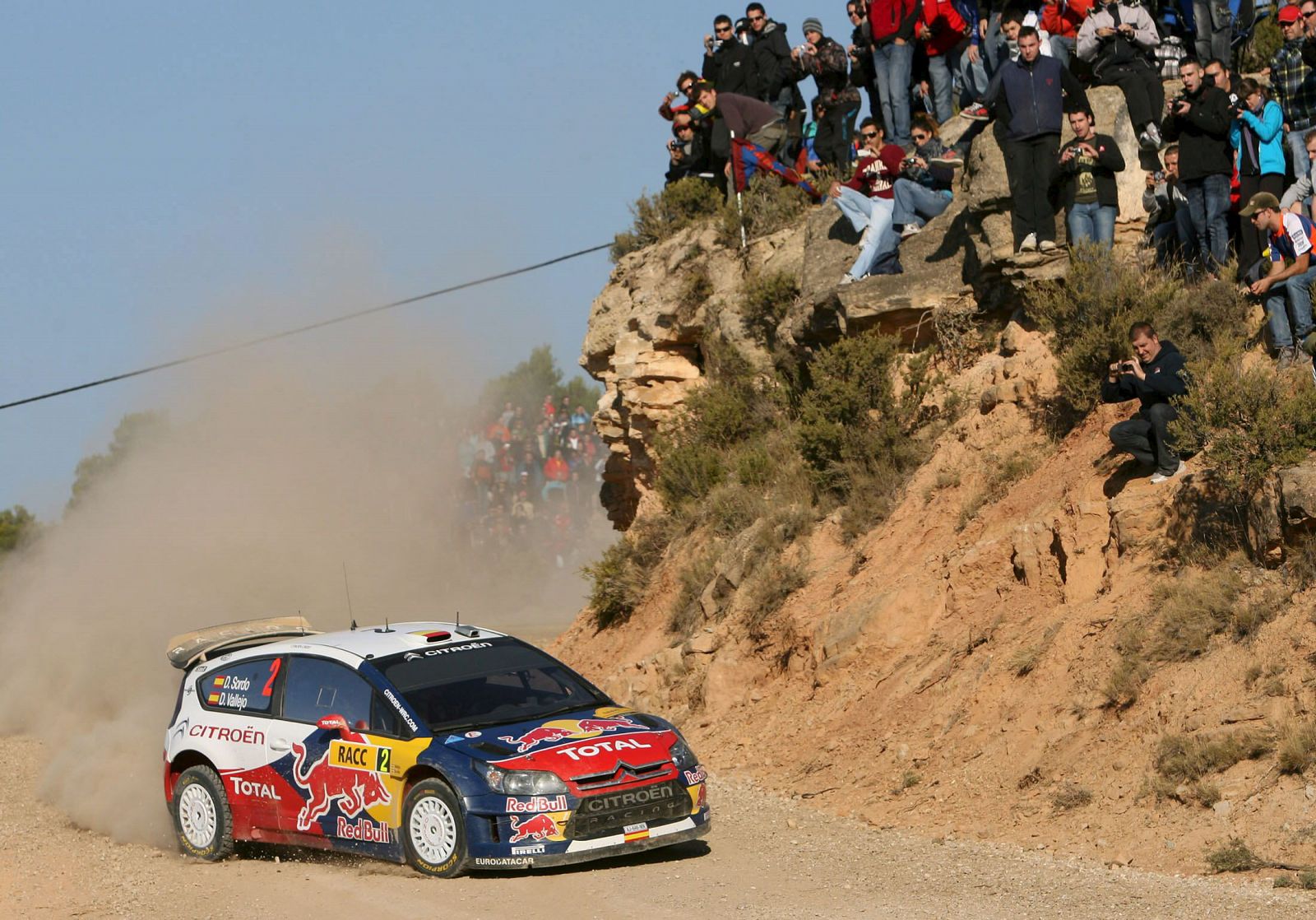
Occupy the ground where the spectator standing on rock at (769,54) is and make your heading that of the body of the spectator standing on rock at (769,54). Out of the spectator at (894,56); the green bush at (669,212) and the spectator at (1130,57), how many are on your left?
2

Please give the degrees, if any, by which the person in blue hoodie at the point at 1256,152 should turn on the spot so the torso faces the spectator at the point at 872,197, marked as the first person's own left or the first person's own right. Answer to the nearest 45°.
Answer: approximately 90° to the first person's own right

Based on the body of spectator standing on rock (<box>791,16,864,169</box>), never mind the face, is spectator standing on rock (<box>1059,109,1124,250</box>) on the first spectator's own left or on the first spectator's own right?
on the first spectator's own left

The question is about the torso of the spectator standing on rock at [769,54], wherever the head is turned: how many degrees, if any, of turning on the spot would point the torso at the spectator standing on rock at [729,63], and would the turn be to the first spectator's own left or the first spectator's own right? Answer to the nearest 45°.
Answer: approximately 90° to the first spectator's own right

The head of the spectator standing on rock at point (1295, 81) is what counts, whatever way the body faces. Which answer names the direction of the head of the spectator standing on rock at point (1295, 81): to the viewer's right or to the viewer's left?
to the viewer's left

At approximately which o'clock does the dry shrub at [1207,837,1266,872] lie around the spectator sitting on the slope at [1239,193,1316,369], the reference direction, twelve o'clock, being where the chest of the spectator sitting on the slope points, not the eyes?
The dry shrub is roughly at 11 o'clock from the spectator sitting on the slope.

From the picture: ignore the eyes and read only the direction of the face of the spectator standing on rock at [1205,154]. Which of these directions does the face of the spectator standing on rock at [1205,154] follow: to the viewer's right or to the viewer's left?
to the viewer's left

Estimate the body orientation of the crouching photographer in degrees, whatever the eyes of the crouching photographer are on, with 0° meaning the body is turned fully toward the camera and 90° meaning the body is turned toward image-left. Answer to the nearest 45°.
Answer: approximately 45°

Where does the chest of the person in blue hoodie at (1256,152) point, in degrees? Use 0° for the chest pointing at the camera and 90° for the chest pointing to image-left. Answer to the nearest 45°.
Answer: approximately 45°

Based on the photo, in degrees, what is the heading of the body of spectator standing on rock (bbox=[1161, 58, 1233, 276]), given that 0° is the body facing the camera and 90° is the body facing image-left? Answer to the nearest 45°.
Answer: approximately 45°

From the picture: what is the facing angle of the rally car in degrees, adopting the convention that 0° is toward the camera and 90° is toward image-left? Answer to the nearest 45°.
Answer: approximately 315°
